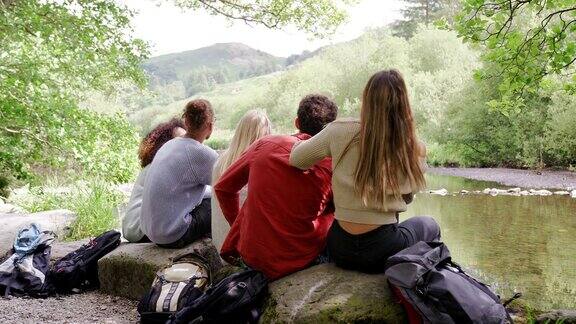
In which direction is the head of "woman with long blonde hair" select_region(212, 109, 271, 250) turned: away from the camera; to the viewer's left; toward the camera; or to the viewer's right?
away from the camera

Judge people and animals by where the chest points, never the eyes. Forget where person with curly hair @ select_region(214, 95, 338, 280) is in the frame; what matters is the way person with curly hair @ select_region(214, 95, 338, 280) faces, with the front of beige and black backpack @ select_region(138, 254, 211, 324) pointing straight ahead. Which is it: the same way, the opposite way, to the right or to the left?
the opposite way

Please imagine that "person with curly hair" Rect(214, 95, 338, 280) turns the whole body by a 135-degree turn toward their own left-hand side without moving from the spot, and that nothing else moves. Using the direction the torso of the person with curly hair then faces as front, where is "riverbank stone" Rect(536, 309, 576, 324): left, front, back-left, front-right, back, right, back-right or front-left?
back-left

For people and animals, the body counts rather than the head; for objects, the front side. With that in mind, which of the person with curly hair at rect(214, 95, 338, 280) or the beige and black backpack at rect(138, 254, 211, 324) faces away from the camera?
the person with curly hair

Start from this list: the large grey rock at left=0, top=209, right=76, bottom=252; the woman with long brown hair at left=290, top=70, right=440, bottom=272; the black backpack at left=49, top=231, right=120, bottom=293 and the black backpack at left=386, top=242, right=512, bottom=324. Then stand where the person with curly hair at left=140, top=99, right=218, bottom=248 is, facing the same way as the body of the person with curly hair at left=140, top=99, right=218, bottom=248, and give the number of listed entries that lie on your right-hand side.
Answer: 2

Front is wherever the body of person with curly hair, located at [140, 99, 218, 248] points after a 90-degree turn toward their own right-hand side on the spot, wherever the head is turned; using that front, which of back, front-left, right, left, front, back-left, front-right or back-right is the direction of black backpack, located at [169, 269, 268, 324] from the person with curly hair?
front-right

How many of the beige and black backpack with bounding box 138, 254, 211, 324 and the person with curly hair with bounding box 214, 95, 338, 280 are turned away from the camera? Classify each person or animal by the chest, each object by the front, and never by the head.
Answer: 1

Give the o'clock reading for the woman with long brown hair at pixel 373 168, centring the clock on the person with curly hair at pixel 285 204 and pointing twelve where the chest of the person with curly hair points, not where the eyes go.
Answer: The woman with long brown hair is roughly at 4 o'clock from the person with curly hair.

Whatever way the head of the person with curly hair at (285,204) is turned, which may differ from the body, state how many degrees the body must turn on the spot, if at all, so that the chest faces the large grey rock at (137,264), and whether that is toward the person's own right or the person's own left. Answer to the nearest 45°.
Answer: approximately 45° to the person's own left

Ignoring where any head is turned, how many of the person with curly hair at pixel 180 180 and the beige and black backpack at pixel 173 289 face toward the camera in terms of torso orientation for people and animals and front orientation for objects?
1

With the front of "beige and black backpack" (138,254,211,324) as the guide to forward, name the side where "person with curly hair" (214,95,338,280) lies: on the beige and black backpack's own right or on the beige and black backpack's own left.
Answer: on the beige and black backpack's own left

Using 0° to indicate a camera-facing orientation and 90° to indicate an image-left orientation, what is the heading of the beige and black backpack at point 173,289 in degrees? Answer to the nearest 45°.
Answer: approximately 0°

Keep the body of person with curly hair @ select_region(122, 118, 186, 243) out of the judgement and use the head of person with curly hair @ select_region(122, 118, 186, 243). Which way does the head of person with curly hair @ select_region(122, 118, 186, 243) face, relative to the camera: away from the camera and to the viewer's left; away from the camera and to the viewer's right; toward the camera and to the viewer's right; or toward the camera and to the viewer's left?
away from the camera and to the viewer's right

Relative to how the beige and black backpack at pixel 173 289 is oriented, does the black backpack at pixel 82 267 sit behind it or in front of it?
behind

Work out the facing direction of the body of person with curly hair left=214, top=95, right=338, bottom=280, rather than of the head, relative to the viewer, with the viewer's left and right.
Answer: facing away from the viewer
